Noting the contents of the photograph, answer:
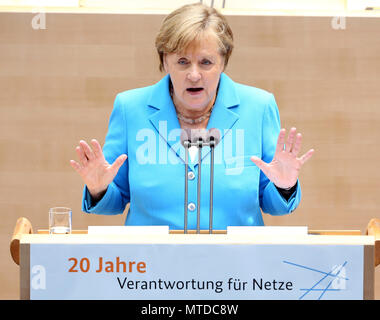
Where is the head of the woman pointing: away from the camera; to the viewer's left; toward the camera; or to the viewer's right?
toward the camera

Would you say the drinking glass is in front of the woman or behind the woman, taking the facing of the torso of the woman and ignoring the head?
in front

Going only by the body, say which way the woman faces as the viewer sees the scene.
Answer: toward the camera
